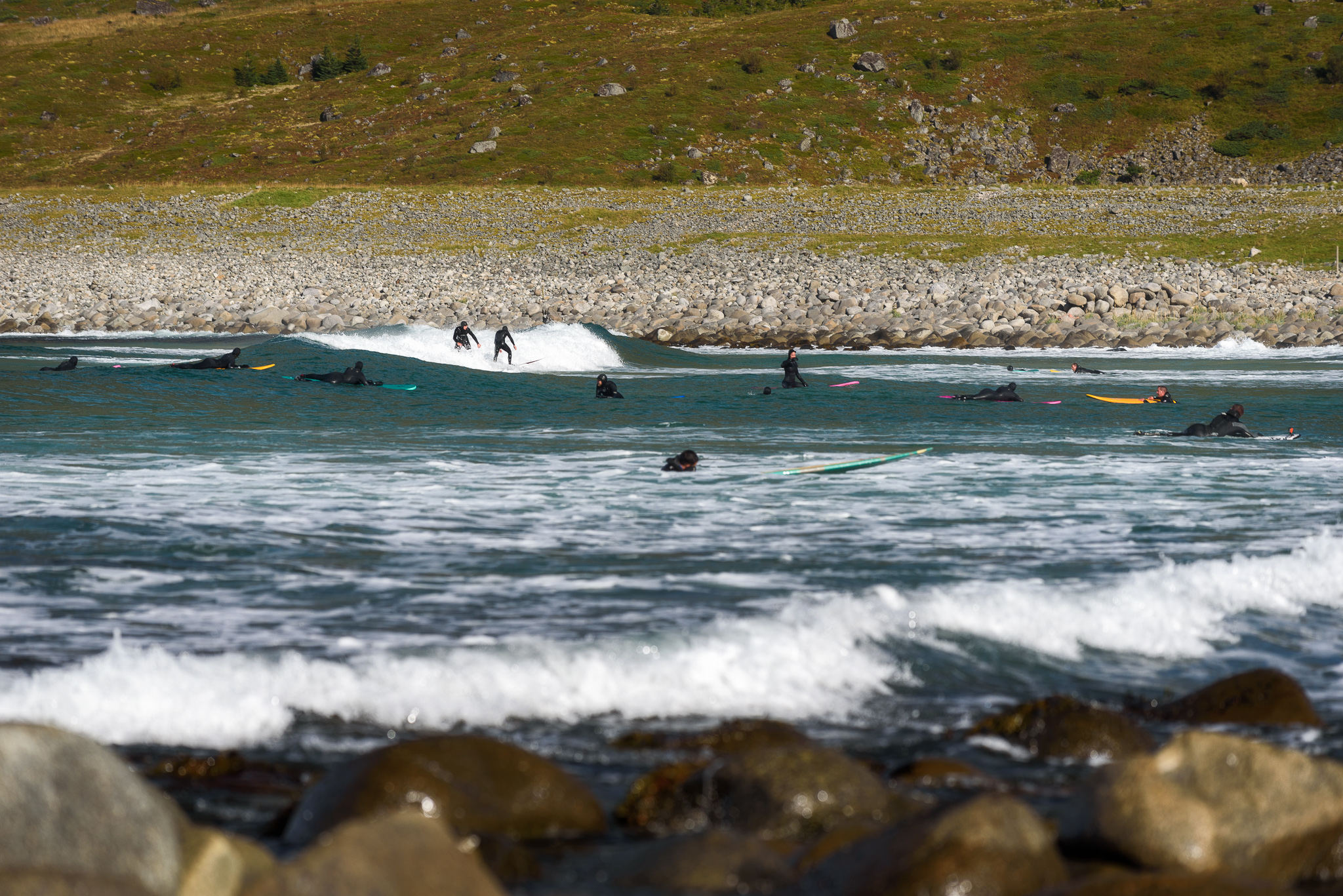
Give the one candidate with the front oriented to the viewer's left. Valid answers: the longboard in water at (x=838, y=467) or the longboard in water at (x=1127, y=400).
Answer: the longboard in water at (x=1127, y=400)

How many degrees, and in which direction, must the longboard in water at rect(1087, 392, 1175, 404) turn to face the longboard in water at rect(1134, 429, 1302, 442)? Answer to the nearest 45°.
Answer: approximately 90° to its left

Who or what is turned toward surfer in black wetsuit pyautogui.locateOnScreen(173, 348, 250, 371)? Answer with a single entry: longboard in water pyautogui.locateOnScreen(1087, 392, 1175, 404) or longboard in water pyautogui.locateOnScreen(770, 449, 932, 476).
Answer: longboard in water pyautogui.locateOnScreen(1087, 392, 1175, 404)

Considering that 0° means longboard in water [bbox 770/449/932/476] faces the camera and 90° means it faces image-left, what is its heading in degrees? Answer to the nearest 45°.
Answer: approximately 270°

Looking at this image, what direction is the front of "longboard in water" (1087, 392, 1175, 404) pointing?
to the viewer's left

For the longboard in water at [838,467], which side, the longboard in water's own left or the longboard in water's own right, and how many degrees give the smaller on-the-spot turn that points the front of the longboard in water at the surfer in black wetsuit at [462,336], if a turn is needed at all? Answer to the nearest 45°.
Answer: approximately 135° to the longboard in water's own left

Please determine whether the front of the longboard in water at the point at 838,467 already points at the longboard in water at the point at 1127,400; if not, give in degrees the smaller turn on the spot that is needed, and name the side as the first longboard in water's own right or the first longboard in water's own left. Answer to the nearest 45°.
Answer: approximately 45° to the first longboard in water's own left

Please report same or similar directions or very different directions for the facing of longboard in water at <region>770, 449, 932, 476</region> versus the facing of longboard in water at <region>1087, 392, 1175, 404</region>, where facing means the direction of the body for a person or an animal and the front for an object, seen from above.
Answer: very different directions

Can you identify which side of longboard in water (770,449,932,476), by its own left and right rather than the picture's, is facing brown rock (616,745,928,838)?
right

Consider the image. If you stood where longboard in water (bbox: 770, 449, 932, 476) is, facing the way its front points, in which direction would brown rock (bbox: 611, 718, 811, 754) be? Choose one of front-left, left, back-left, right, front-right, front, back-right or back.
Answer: right
